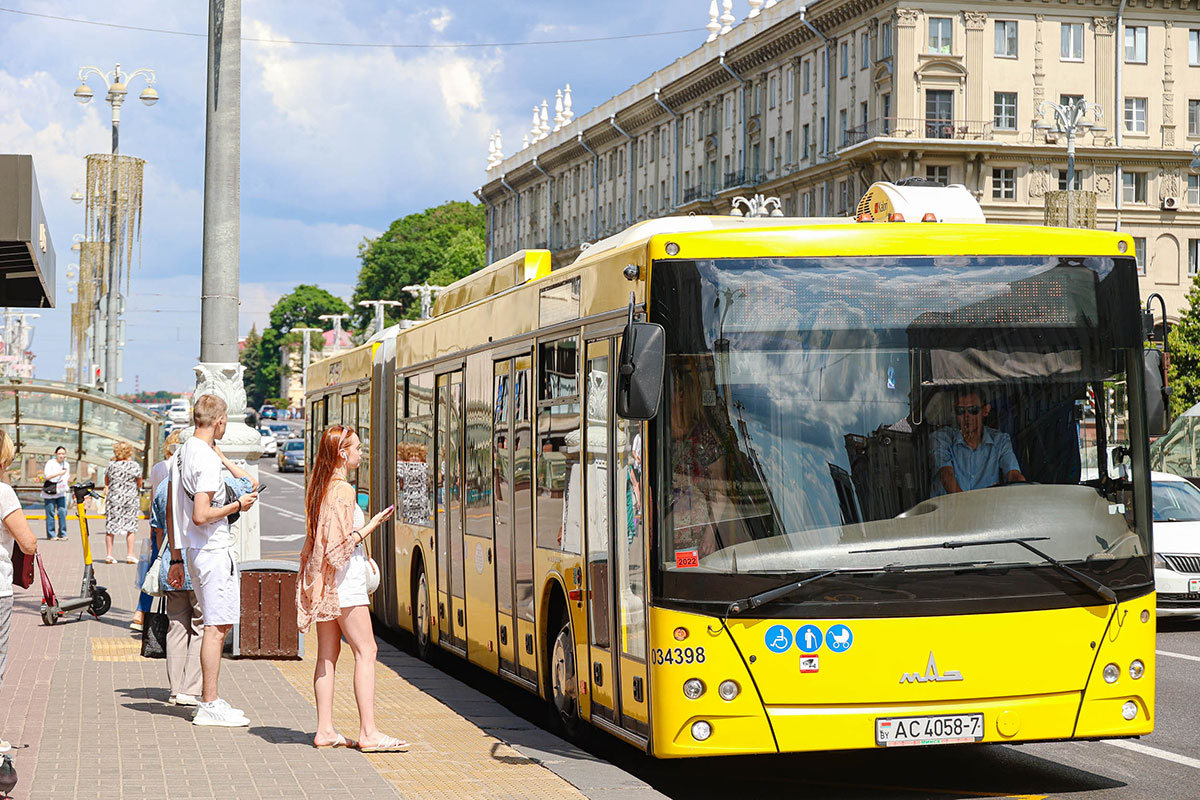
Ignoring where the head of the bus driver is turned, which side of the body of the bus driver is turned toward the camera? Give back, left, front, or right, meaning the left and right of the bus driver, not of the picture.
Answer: front

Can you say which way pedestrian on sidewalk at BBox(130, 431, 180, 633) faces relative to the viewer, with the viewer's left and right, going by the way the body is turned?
facing to the right of the viewer

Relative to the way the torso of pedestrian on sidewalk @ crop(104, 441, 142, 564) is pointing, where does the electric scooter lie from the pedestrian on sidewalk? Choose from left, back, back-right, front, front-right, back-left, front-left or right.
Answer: back

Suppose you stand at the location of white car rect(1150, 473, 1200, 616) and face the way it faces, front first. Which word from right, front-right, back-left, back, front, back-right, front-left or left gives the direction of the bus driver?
front-right

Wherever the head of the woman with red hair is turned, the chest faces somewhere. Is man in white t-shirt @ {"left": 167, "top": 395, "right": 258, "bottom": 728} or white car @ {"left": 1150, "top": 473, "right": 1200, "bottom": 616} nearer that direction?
the white car

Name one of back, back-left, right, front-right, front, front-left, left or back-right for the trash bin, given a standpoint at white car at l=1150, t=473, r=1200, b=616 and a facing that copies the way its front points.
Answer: right

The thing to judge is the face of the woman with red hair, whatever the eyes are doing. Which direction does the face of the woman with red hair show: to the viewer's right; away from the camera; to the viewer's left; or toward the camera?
to the viewer's right

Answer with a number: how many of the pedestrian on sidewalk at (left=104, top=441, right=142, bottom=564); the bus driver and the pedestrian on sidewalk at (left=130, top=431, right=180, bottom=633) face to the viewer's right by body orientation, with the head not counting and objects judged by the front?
1

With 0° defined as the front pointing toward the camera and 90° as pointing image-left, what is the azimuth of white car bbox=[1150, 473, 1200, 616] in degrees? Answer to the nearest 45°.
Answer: approximately 315°

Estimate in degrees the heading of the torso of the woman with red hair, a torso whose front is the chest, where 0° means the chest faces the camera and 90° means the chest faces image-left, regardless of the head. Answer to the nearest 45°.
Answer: approximately 270°

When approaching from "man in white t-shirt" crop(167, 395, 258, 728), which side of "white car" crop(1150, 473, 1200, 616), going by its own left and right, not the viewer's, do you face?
right

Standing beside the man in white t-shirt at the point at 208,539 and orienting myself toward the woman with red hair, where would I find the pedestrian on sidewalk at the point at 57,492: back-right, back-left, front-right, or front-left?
back-left

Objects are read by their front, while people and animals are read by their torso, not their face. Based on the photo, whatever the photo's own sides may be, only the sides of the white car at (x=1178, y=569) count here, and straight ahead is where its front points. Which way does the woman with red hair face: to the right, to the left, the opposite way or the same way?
to the left
